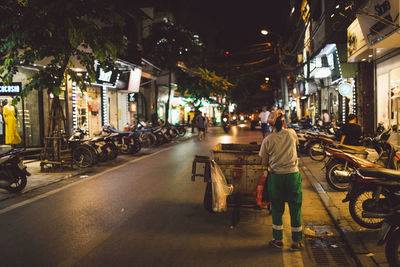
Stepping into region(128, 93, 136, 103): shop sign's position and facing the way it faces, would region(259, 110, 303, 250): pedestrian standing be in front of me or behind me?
in front

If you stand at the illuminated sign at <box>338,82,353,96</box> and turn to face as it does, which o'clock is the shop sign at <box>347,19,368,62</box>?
The shop sign is roughly at 12 o'clock from the illuminated sign.

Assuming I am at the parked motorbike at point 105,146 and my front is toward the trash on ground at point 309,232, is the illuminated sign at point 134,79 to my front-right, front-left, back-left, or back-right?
back-left

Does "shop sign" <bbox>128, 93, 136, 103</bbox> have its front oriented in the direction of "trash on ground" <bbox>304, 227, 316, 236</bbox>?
yes

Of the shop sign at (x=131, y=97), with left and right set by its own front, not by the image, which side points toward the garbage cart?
front

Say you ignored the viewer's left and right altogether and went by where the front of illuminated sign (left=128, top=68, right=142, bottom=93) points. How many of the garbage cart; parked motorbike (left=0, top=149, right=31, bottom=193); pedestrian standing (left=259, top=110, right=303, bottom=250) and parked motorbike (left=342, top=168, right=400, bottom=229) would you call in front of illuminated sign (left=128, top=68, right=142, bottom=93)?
4
